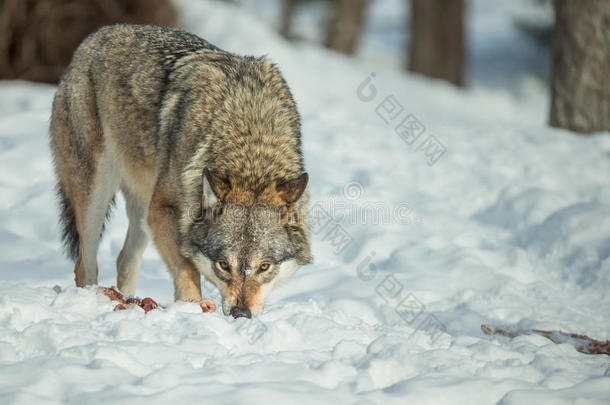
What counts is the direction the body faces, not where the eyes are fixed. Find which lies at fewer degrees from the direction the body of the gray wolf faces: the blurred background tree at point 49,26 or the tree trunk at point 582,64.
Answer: the tree trunk

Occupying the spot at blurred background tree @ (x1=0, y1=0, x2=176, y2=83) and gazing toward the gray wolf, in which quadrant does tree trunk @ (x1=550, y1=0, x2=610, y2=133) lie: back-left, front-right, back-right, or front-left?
front-left

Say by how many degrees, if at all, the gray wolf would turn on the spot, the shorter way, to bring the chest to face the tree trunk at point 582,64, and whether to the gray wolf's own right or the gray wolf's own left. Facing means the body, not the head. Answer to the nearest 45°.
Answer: approximately 90° to the gray wolf's own left

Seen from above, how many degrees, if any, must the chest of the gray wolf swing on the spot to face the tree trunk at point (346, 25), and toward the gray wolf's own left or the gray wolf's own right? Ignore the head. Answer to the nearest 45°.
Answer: approximately 135° to the gray wolf's own left

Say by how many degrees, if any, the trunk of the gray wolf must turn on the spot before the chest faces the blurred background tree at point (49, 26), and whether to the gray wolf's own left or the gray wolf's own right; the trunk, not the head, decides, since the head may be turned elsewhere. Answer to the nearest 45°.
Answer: approximately 135° to the gray wolf's own left

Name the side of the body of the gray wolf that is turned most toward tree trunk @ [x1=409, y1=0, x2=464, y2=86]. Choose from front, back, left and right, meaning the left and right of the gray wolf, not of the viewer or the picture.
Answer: left

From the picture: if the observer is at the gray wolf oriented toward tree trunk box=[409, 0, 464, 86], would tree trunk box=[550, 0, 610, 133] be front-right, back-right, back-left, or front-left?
front-right
